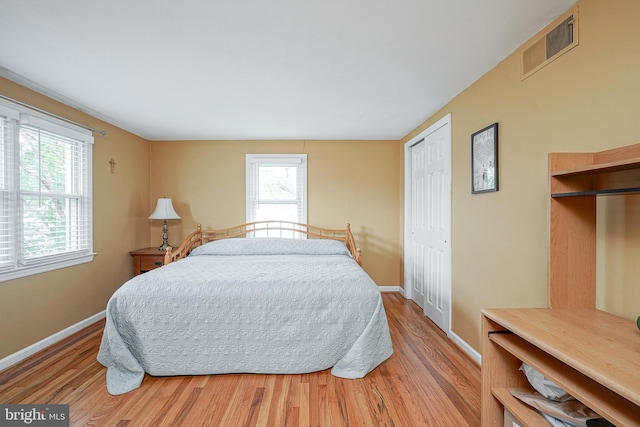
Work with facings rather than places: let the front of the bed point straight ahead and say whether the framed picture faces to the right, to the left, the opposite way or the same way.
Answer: to the right

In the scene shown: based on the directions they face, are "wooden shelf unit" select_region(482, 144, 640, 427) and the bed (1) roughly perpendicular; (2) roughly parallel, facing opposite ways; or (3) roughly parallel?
roughly perpendicular

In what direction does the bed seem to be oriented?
toward the camera

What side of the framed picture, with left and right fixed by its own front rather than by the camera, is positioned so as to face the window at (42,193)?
front

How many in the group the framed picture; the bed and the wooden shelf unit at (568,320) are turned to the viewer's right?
0

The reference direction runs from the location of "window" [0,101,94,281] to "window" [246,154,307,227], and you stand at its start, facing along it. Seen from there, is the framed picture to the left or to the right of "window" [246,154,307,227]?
right

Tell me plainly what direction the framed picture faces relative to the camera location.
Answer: facing the viewer and to the left of the viewer
